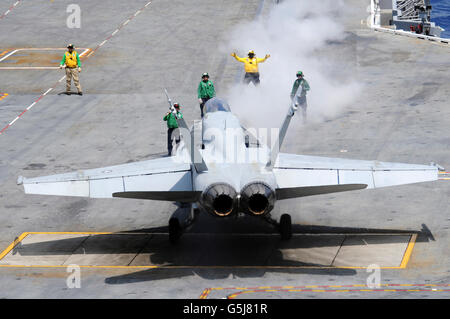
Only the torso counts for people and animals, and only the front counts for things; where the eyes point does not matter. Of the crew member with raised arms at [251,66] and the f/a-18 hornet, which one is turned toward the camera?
the crew member with raised arms

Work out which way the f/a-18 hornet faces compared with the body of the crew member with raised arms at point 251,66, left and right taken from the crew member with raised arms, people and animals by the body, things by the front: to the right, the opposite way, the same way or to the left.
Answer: the opposite way

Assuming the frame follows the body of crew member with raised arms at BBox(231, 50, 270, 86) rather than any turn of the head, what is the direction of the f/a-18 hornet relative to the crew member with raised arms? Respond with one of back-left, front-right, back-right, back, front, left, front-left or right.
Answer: front

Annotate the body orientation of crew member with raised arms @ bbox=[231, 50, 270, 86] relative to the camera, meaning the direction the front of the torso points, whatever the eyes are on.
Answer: toward the camera

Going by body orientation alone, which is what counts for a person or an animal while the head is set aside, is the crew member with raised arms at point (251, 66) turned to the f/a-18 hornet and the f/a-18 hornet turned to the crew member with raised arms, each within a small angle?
yes

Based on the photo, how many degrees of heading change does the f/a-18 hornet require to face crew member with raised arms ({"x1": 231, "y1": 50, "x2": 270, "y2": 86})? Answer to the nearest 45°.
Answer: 0° — it already faces them

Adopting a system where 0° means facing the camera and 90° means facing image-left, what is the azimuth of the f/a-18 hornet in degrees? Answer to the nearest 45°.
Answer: approximately 180°

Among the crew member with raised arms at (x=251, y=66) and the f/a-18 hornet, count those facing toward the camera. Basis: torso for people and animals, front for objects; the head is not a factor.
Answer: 1
